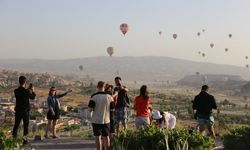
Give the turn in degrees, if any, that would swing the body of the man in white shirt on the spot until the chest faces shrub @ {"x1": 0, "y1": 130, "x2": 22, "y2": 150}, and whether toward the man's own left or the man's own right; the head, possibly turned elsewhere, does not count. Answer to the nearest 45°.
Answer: approximately 135° to the man's own left

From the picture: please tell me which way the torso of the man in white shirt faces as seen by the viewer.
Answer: away from the camera

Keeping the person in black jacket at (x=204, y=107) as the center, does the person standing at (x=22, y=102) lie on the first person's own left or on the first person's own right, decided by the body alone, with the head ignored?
on the first person's own left

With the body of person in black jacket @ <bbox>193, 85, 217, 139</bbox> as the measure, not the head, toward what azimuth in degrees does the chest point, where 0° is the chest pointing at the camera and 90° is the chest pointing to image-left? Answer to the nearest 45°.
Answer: approximately 180°

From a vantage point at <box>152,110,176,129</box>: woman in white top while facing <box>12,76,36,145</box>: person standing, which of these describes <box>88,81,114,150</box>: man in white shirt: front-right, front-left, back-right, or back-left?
front-left
